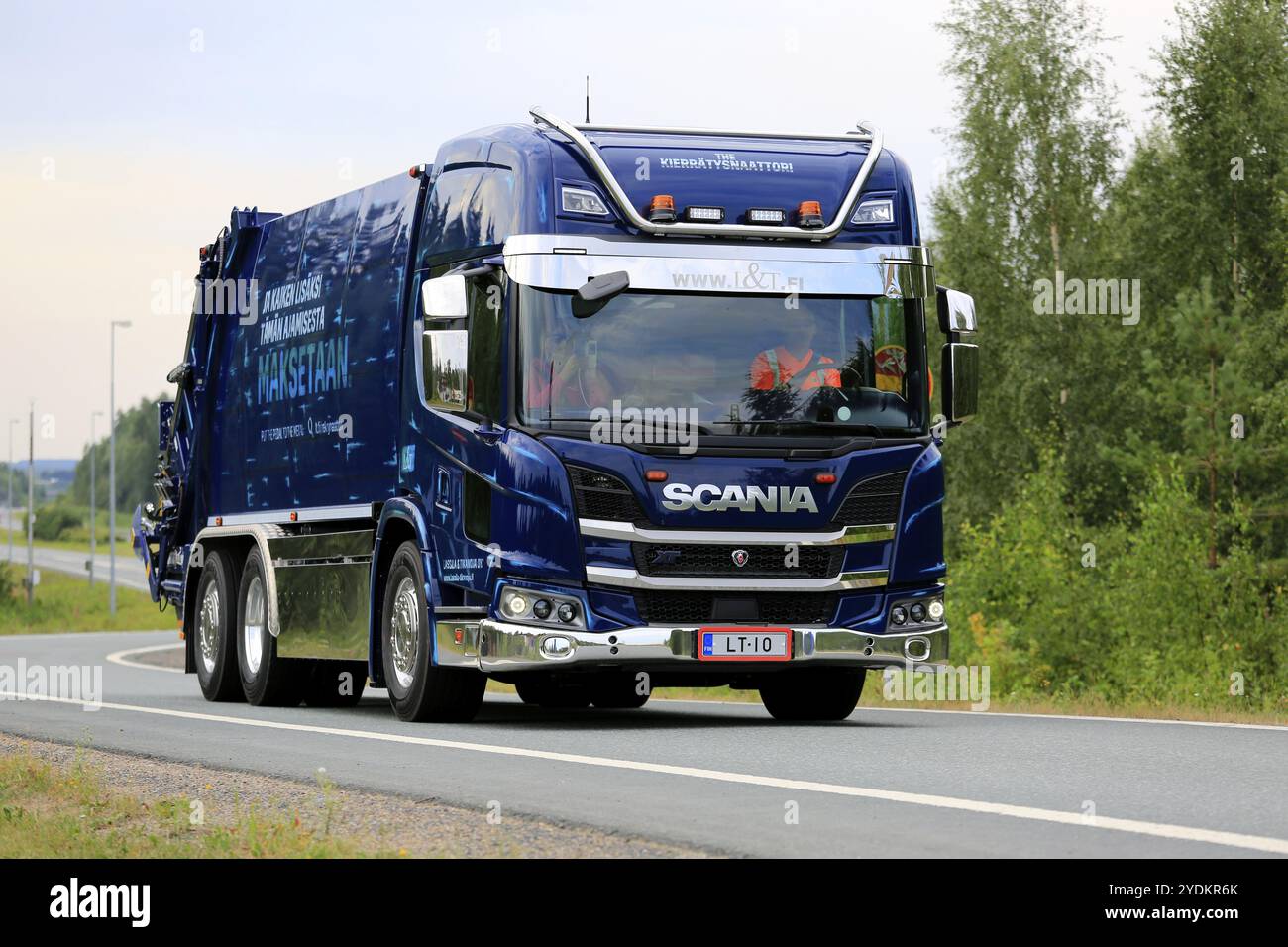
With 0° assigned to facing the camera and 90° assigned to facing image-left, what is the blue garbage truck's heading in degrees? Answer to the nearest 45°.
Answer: approximately 315°
